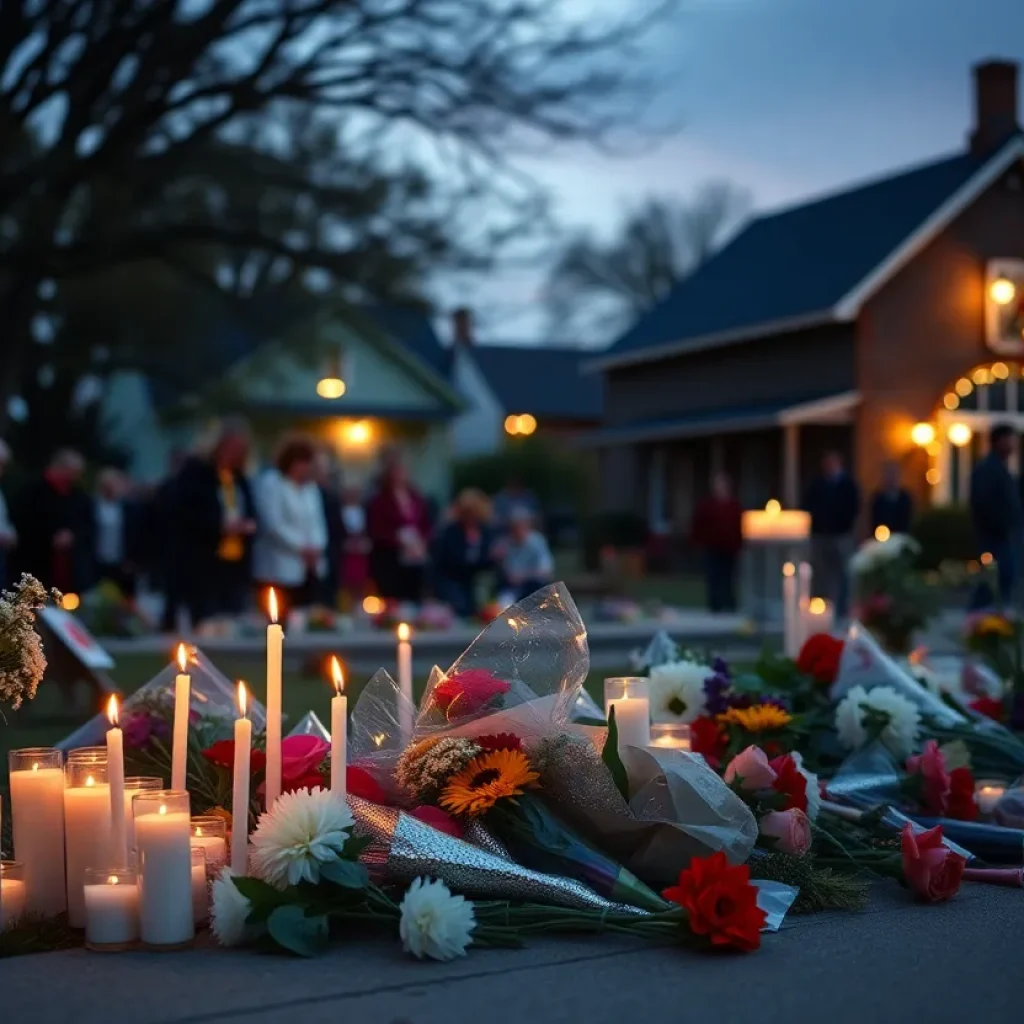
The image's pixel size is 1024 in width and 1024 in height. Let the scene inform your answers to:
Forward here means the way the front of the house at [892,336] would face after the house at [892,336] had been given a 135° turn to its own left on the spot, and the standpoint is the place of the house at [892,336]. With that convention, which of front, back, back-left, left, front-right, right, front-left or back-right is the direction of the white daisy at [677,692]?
back

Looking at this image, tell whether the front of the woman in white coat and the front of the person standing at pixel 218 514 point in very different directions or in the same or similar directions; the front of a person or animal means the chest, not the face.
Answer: same or similar directions

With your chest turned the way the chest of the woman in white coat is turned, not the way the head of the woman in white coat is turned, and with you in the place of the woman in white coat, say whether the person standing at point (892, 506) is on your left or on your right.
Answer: on your left

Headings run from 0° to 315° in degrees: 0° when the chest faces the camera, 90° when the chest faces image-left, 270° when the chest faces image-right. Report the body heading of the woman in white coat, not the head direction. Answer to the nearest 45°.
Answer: approximately 315°

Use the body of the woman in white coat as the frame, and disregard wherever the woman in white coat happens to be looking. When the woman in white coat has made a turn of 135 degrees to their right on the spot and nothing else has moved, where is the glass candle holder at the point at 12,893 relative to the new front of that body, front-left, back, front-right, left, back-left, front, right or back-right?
left

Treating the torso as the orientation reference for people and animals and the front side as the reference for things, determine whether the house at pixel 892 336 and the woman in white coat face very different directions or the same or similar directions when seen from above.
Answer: same or similar directions

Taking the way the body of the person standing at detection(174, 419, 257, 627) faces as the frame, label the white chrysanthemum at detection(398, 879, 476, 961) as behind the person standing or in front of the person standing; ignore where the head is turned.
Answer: in front

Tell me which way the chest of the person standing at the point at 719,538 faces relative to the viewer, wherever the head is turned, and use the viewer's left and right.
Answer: facing the viewer

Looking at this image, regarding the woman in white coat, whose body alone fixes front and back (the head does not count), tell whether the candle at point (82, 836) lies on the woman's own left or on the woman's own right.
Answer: on the woman's own right

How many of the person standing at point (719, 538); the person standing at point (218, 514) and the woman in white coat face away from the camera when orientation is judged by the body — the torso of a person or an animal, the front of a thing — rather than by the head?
0

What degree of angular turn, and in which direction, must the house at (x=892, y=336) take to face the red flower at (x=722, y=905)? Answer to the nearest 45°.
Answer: approximately 45° to its right

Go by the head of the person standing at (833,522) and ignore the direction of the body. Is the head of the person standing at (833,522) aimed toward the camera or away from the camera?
toward the camera

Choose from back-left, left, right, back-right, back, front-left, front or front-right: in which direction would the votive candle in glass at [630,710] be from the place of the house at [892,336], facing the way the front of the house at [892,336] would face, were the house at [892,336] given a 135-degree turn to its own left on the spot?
back

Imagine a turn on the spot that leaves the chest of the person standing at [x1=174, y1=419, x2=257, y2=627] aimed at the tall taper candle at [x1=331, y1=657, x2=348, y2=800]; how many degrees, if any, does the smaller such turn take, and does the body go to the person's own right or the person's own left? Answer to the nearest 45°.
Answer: approximately 45° to the person's own right

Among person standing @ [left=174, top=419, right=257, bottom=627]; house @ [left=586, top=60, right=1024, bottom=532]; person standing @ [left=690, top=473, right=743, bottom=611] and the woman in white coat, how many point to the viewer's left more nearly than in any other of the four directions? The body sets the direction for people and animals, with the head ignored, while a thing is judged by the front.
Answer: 0

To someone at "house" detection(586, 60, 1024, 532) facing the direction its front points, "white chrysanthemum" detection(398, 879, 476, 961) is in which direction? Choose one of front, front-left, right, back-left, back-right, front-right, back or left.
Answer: front-right

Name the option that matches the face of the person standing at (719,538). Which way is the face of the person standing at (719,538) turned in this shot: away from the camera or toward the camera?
toward the camera

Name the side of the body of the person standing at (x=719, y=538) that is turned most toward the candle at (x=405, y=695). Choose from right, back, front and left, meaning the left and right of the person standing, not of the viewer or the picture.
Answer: front

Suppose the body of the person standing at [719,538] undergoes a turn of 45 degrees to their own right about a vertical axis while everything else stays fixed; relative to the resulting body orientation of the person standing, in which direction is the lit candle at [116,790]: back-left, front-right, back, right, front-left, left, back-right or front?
front-left

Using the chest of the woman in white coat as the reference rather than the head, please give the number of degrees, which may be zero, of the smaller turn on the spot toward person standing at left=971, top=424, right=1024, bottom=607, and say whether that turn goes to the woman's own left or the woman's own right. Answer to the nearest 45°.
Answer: approximately 45° to the woman's own left

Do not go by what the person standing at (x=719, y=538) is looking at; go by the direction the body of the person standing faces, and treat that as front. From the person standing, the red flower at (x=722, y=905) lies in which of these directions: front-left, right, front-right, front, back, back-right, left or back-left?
front

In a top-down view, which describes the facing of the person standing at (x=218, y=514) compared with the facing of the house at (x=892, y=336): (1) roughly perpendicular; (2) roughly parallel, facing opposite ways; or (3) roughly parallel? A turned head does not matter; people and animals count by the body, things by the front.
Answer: roughly parallel

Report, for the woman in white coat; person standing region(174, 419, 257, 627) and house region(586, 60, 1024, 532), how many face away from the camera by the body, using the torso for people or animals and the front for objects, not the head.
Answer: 0

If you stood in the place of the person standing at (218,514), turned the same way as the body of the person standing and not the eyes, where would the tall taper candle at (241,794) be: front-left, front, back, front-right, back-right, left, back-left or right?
front-right
